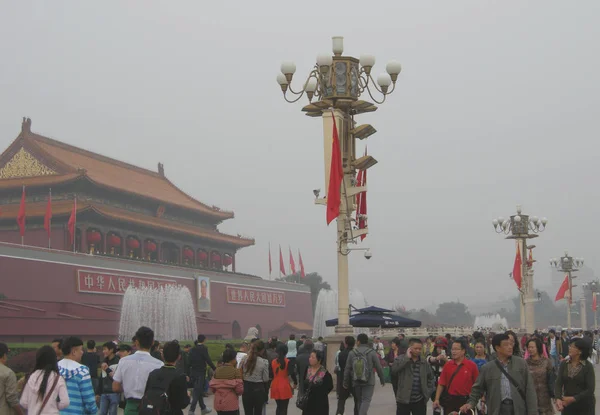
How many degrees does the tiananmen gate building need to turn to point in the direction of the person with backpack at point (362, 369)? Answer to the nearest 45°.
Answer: approximately 45° to its right

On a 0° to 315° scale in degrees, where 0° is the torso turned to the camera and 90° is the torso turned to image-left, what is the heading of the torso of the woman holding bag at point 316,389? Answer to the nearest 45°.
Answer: approximately 45°

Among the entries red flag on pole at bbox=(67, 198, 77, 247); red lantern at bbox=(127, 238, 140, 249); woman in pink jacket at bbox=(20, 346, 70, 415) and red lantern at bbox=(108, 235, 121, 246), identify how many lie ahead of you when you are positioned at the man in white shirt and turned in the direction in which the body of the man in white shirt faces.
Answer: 3

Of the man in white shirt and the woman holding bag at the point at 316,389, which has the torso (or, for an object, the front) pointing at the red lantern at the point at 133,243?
the man in white shirt

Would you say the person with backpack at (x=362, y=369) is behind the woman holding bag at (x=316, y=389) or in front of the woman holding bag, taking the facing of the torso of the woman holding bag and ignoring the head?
behind

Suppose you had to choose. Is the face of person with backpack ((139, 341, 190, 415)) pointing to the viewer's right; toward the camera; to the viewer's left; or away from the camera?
away from the camera

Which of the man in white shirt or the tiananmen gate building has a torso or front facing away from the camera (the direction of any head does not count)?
the man in white shirt

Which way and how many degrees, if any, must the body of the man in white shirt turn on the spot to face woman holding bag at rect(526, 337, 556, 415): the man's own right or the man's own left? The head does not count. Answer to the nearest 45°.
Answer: approximately 90° to the man's own right
